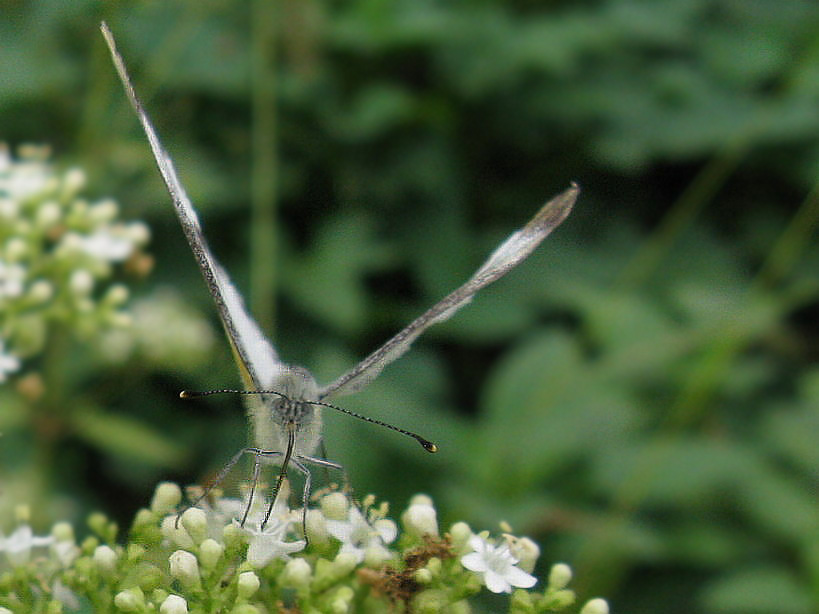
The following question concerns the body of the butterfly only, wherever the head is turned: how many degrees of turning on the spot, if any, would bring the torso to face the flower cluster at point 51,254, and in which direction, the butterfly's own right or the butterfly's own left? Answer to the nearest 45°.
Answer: approximately 135° to the butterfly's own right

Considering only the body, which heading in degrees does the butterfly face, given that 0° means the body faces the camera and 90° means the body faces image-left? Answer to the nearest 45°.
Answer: approximately 0°

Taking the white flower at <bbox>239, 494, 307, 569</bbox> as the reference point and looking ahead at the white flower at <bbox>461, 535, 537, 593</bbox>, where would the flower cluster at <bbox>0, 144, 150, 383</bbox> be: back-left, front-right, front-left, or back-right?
back-left
